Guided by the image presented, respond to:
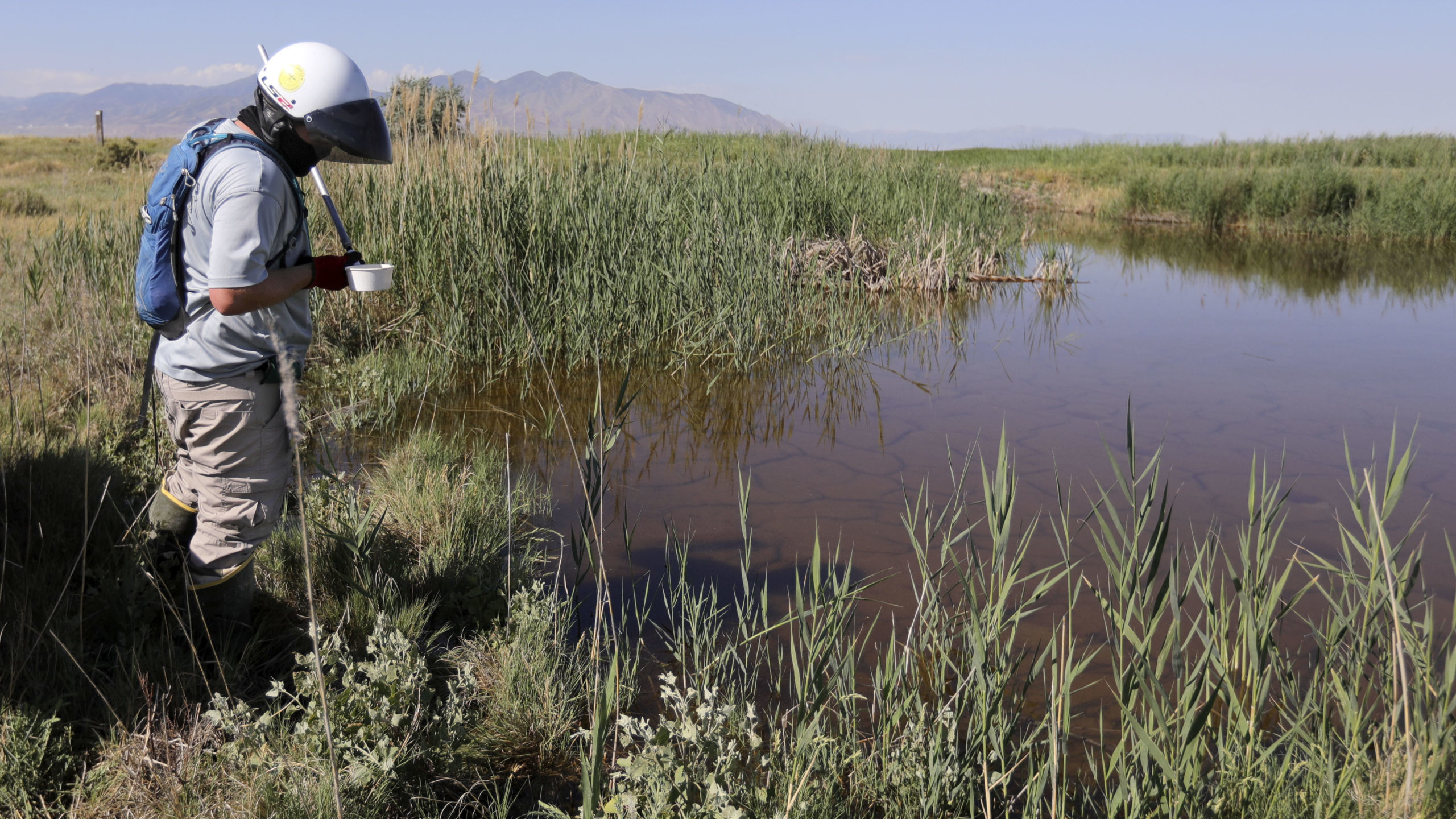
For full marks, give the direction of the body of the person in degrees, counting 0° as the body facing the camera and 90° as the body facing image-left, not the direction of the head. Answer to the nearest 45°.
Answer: approximately 270°

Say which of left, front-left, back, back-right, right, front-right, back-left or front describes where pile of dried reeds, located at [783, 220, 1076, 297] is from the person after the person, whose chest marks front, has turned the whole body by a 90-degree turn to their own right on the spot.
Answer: back-left

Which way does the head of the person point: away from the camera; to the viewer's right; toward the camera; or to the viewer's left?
to the viewer's right
